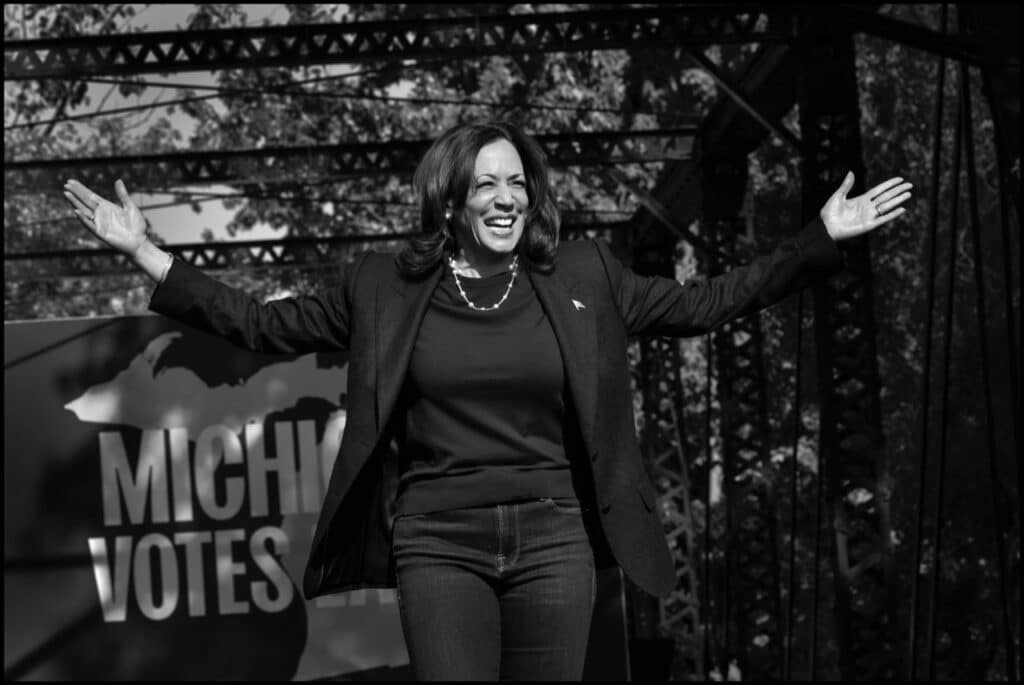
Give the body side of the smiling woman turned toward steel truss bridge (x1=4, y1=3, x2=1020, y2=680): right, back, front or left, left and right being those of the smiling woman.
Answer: back

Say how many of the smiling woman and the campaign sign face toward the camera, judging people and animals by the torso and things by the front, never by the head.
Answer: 2

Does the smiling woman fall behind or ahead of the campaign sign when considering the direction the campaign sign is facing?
ahead

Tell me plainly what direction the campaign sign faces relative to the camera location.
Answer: facing the viewer

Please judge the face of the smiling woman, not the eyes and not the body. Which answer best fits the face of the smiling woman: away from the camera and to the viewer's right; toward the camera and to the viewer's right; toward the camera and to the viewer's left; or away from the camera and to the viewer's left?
toward the camera and to the viewer's right

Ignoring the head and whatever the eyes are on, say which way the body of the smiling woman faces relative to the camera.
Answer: toward the camera
